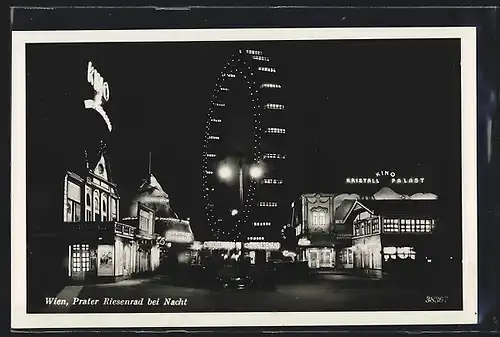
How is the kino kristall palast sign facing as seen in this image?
toward the camera

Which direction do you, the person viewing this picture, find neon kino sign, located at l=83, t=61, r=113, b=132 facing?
facing the viewer and to the right of the viewer

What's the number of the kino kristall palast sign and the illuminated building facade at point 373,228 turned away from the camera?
0

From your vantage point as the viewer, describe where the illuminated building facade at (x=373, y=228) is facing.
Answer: facing the viewer and to the left of the viewer
